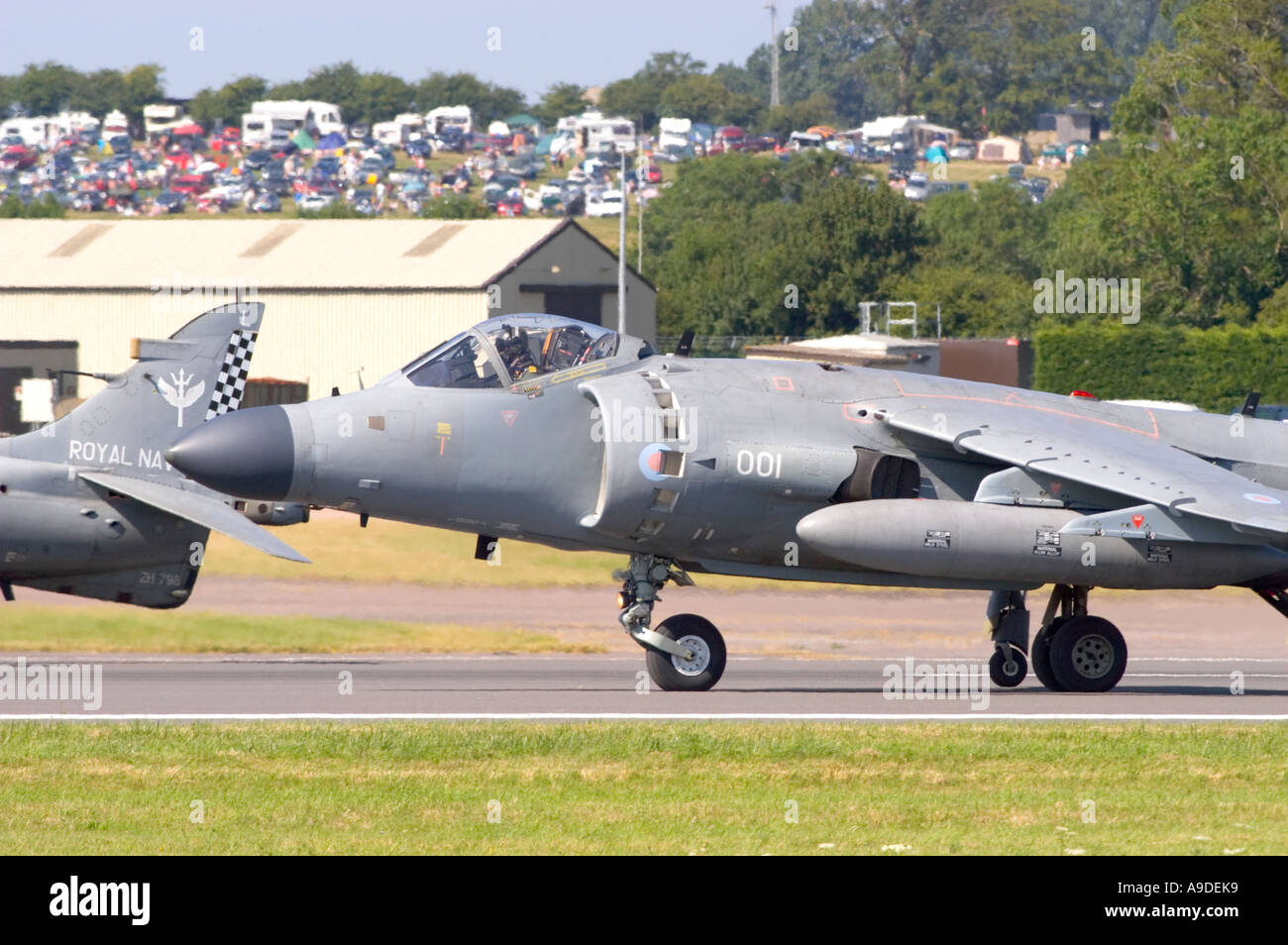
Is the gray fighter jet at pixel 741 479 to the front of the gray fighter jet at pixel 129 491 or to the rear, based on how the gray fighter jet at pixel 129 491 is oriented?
to the rear

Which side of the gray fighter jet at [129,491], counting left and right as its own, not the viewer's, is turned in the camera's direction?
left

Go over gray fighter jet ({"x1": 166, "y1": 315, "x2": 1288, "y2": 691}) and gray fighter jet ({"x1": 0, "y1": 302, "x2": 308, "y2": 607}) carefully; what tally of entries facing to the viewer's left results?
2

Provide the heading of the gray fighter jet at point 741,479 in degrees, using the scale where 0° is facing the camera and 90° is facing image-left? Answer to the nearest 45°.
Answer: approximately 90°

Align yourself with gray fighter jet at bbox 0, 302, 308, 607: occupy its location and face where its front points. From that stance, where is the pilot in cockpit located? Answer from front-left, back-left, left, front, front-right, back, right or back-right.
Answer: back-left

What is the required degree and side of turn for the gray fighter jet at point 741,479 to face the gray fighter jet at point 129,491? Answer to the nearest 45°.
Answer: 0° — it already faces it
